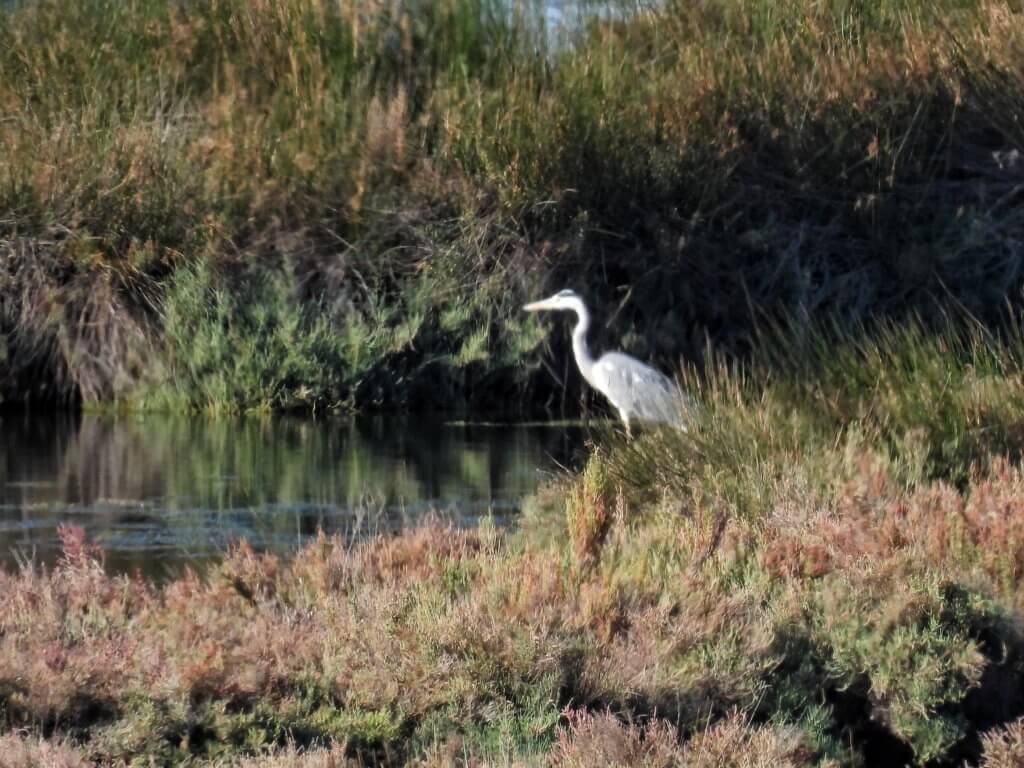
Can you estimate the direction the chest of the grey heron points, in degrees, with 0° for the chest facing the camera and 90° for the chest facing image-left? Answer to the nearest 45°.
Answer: approximately 90°

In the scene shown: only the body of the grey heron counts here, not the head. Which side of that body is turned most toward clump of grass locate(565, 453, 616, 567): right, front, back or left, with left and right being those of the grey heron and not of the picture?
left

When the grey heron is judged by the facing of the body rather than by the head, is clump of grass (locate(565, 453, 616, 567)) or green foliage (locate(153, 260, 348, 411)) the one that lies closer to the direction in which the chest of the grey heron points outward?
the green foliage

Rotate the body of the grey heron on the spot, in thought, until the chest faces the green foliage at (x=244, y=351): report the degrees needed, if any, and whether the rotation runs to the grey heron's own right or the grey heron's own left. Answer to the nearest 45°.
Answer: approximately 45° to the grey heron's own right
